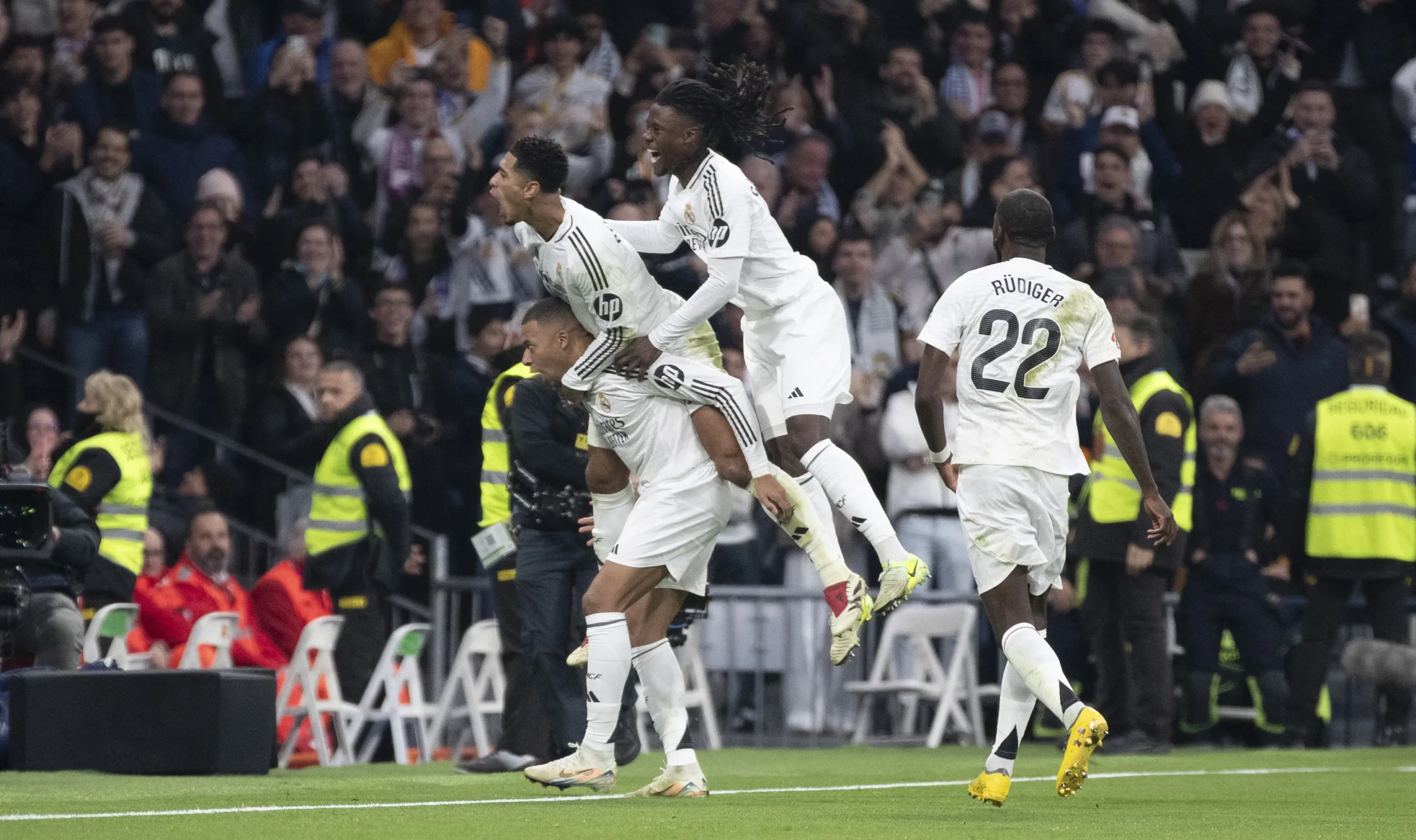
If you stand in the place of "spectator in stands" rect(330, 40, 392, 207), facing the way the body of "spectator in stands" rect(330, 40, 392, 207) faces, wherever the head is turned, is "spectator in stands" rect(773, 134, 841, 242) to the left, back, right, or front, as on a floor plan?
left

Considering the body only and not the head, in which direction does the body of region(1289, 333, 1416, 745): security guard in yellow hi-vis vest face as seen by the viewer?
away from the camera

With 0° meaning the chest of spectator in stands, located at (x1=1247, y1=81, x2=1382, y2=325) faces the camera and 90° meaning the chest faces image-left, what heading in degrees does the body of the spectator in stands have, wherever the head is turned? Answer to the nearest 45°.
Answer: approximately 0°

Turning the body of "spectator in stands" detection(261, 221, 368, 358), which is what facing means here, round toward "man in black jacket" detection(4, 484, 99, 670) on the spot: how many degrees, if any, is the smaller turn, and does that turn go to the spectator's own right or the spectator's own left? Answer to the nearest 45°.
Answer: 0° — they already face them

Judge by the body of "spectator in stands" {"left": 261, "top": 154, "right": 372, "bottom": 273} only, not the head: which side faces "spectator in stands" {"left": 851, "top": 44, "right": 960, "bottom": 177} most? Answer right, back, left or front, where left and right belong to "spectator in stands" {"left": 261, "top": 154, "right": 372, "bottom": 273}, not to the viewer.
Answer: left

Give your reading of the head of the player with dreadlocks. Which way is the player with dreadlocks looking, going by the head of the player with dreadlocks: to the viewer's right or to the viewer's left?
to the viewer's left

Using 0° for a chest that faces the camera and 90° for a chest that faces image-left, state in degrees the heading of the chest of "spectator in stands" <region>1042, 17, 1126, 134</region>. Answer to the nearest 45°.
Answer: approximately 45°

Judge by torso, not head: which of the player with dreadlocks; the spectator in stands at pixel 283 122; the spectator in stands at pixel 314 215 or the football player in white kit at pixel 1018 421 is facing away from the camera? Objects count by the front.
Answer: the football player in white kit
